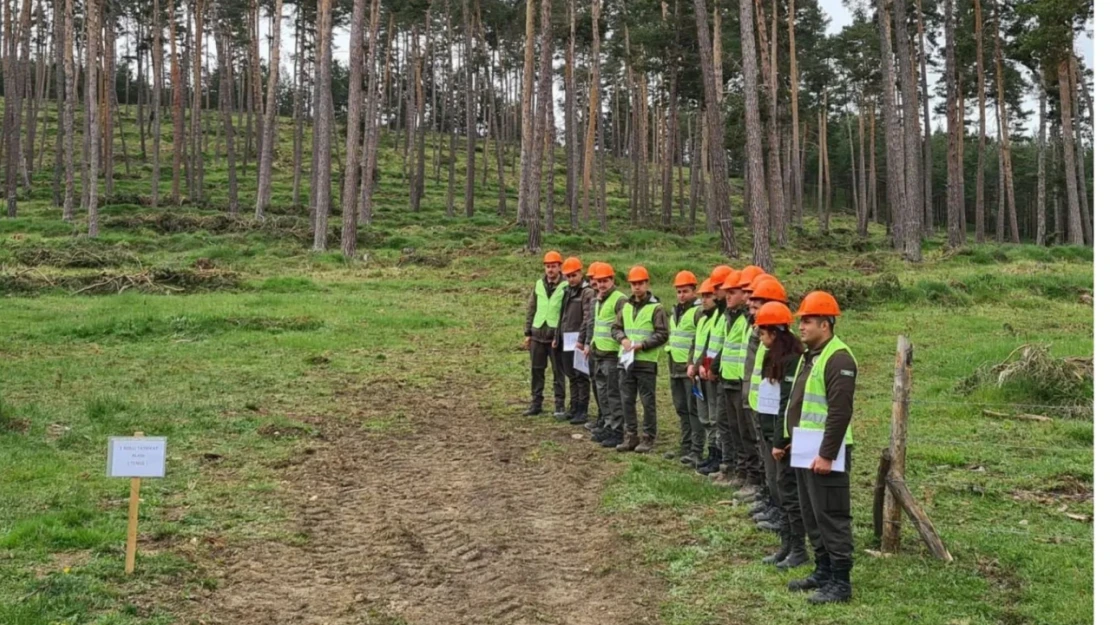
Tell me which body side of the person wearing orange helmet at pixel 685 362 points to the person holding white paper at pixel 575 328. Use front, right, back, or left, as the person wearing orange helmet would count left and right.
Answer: right

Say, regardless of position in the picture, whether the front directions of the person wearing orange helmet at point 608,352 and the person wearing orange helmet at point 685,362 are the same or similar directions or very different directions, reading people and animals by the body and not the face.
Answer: same or similar directions

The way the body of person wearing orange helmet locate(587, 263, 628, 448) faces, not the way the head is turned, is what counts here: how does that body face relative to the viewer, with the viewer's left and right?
facing the viewer and to the left of the viewer

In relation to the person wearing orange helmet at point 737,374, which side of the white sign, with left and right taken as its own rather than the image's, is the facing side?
left

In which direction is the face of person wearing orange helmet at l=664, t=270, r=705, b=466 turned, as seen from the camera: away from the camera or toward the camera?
toward the camera

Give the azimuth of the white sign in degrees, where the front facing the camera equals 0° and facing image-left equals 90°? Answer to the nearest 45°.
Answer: approximately 0°

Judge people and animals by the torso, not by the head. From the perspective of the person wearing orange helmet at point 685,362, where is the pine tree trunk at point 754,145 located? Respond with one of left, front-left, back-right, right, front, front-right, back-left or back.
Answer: back-right

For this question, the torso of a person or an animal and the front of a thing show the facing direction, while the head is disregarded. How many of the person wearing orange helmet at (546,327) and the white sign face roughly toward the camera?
2

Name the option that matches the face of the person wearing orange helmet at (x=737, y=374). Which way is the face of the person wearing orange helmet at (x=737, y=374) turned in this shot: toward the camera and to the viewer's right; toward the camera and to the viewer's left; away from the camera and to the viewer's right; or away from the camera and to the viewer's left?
toward the camera and to the viewer's left

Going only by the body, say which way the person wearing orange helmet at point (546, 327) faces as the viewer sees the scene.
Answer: toward the camera
